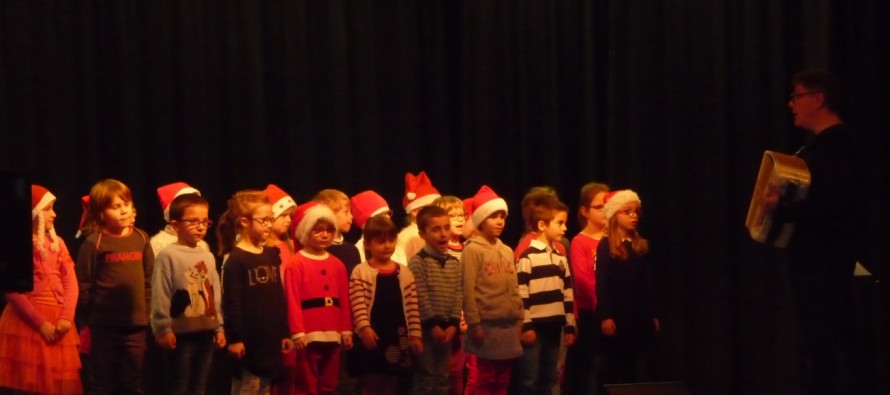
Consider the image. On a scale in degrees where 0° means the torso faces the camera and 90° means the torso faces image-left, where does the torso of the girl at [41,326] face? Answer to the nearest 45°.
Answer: approximately 315°

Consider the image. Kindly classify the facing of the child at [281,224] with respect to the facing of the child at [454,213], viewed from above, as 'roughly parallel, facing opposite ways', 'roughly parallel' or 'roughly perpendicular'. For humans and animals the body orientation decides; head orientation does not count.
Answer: roughly parallel

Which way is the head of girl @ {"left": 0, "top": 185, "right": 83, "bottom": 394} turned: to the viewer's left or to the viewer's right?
to the viewer's right

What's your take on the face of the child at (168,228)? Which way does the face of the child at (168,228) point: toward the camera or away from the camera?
toward the camera

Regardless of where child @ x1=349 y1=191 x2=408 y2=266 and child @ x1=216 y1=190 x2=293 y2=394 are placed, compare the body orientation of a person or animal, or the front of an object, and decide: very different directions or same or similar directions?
same or similar directions

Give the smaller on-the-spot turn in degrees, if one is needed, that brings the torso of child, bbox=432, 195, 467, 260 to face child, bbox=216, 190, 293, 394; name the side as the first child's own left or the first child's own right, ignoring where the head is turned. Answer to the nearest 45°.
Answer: approximately 90° to the first child's own right

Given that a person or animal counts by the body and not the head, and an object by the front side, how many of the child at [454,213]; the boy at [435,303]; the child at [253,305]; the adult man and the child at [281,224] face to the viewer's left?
1

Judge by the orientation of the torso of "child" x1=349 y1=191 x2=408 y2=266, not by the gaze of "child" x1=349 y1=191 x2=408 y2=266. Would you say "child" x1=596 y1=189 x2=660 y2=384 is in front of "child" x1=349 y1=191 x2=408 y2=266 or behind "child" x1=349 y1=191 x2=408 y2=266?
in front

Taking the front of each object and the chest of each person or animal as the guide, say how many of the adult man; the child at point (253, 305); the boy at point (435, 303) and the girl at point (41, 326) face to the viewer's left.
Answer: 1

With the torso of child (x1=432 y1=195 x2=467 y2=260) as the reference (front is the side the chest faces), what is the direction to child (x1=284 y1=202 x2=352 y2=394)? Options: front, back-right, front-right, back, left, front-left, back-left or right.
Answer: right

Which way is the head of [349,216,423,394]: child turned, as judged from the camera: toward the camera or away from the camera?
toward the camera

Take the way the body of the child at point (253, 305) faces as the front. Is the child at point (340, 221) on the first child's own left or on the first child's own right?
on the first child's own left

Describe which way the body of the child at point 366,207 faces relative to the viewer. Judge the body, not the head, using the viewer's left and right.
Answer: facing the viewer and to the right of the viewer

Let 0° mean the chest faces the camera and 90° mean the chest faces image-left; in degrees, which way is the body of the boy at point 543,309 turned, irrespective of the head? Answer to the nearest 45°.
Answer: approximately 315°

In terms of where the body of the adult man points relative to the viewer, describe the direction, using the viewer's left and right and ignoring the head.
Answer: facing to the left of the viewer

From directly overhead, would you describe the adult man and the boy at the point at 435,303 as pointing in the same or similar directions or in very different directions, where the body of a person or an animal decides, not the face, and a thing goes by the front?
very different directions

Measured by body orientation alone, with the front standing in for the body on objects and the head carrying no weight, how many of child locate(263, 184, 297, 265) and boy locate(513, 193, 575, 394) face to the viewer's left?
0

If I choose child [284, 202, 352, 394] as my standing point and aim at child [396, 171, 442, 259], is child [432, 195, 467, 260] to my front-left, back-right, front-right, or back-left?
front-right
